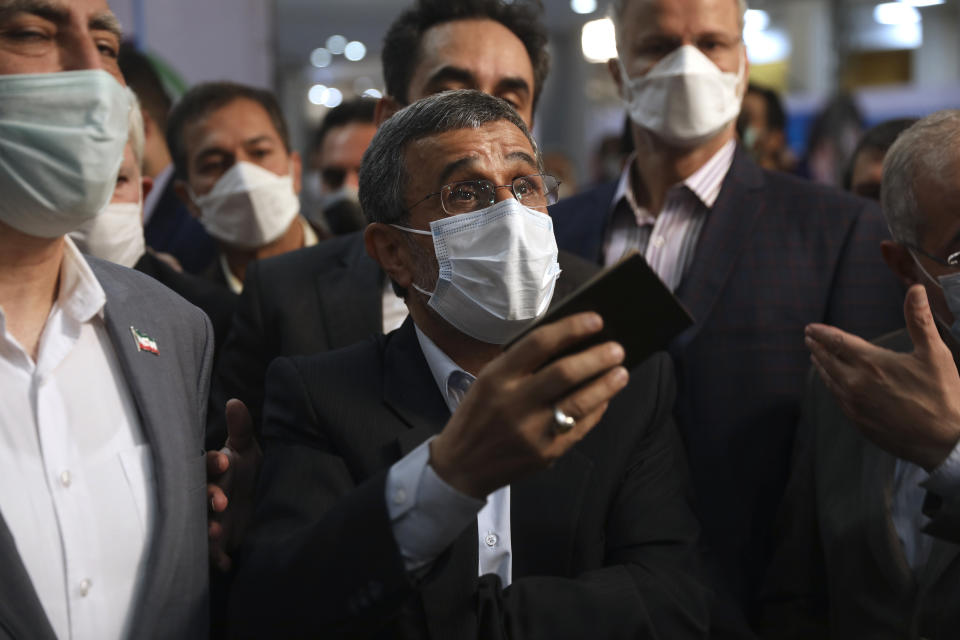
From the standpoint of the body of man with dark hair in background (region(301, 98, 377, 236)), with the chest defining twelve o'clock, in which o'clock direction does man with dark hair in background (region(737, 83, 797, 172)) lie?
man with dark hair in background (region(737, 83, 797, 172)) is roughly at 8 o'clock from man with dark hair in background (region(301, 98, 377, 236)).

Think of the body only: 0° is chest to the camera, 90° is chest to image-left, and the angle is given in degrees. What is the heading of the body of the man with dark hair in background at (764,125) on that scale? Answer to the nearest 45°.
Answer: approximately 45°

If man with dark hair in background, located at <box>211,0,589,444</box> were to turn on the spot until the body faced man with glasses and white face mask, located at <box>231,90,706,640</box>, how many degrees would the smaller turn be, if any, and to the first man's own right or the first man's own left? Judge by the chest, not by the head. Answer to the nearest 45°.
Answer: approximately 45° to the first man's own right

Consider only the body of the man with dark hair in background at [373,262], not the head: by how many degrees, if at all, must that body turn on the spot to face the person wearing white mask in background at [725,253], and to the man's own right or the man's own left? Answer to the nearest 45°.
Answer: approximately 45° to the man's own left

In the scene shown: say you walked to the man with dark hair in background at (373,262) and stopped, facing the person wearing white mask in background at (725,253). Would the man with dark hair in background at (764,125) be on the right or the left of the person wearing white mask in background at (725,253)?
left

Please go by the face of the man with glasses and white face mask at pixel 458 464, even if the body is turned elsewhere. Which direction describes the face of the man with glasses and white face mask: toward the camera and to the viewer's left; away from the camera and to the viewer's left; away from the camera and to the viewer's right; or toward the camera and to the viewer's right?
toward the camera and to the viewer's right
